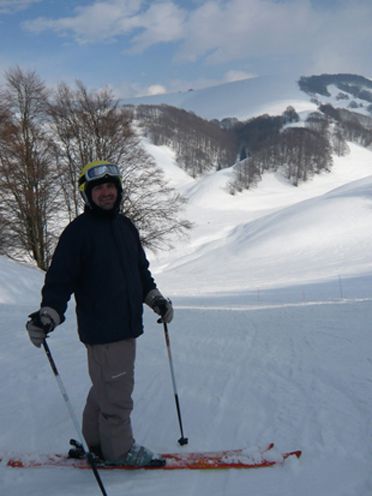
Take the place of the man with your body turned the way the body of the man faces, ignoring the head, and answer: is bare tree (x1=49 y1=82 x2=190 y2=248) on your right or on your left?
on your left

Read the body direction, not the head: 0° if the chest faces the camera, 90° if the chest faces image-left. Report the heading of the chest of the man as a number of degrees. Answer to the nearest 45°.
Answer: approximately 315°

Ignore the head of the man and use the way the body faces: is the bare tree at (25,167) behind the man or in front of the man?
behind
